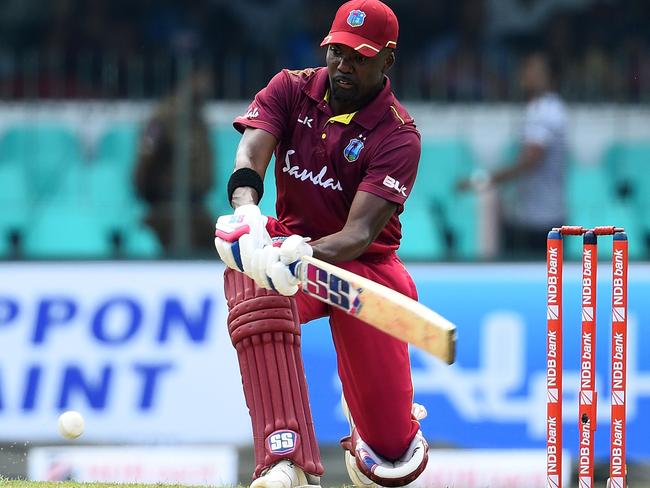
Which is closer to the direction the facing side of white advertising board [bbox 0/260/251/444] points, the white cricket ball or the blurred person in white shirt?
the white cricket ball

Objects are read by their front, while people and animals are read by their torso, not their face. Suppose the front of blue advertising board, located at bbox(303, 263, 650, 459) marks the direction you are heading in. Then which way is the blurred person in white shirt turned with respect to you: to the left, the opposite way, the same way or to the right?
to the right

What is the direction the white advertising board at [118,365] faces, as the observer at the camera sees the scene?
facing the viewer

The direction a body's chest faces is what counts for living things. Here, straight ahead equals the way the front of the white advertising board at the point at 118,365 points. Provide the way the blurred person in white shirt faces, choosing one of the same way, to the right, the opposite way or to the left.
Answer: to the right

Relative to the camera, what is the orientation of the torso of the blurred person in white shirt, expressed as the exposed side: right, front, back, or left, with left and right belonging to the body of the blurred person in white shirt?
left

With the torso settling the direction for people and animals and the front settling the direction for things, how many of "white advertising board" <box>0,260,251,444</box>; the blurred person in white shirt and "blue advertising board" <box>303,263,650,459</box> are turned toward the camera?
2

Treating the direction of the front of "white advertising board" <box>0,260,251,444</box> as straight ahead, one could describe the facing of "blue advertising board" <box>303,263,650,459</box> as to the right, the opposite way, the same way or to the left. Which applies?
the same way

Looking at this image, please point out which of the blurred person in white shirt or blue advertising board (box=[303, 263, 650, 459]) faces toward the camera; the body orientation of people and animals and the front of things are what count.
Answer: the blue advertising board

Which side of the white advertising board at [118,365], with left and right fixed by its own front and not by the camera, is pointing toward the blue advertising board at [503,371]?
left

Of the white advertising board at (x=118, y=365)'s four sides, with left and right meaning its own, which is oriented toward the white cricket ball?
front

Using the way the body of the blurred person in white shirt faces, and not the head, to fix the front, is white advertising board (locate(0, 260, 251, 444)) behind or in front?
in front

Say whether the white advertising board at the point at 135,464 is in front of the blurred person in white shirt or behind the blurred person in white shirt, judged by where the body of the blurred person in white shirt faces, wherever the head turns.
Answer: in front

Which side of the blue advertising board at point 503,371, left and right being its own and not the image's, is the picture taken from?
front

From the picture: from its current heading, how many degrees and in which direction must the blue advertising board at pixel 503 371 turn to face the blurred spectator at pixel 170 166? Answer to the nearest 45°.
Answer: approximately 90° to its right
